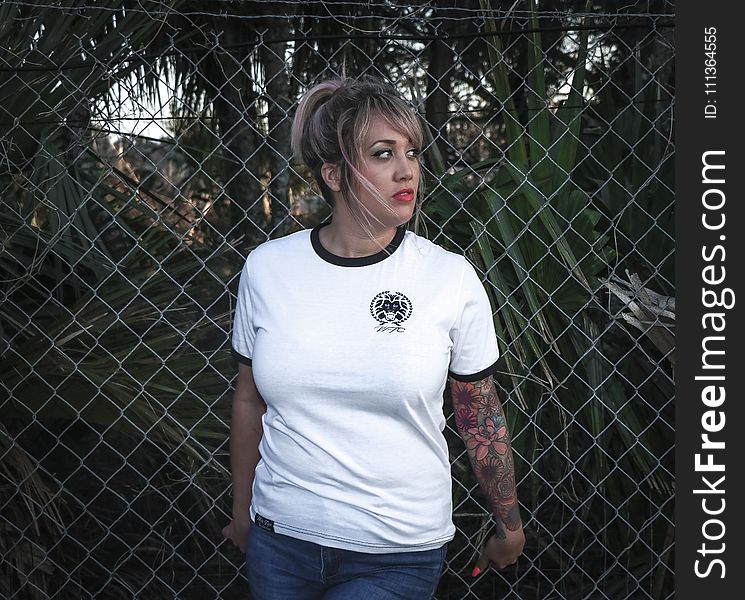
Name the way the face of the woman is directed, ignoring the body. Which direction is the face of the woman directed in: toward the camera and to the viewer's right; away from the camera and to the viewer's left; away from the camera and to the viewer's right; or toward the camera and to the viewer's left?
toward the camera and to the viewer's right

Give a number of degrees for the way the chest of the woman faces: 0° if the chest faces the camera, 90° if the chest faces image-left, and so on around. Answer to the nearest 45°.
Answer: approximately 0°
